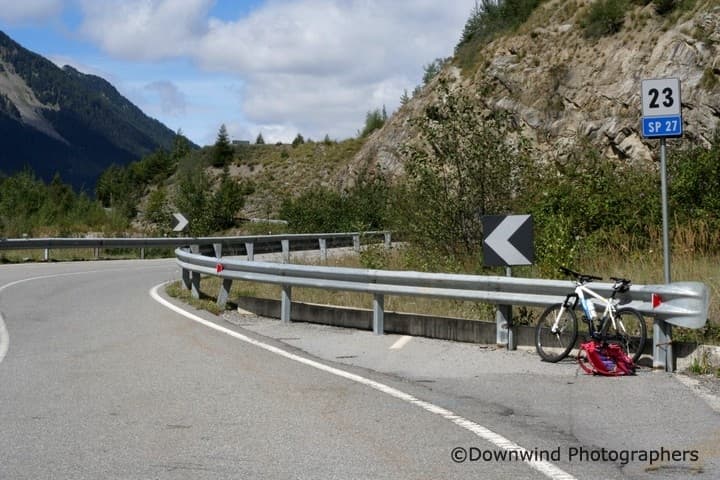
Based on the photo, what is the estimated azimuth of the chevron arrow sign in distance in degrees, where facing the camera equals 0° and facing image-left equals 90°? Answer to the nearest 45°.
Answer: approximately 0°

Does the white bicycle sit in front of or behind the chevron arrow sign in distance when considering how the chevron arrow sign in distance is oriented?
in front

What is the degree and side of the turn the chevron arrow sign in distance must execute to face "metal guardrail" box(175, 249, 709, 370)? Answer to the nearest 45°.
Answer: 0° — it already faces it

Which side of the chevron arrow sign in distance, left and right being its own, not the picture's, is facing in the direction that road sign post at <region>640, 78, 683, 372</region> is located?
front

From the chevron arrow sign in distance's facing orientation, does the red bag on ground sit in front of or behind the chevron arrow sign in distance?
in front
